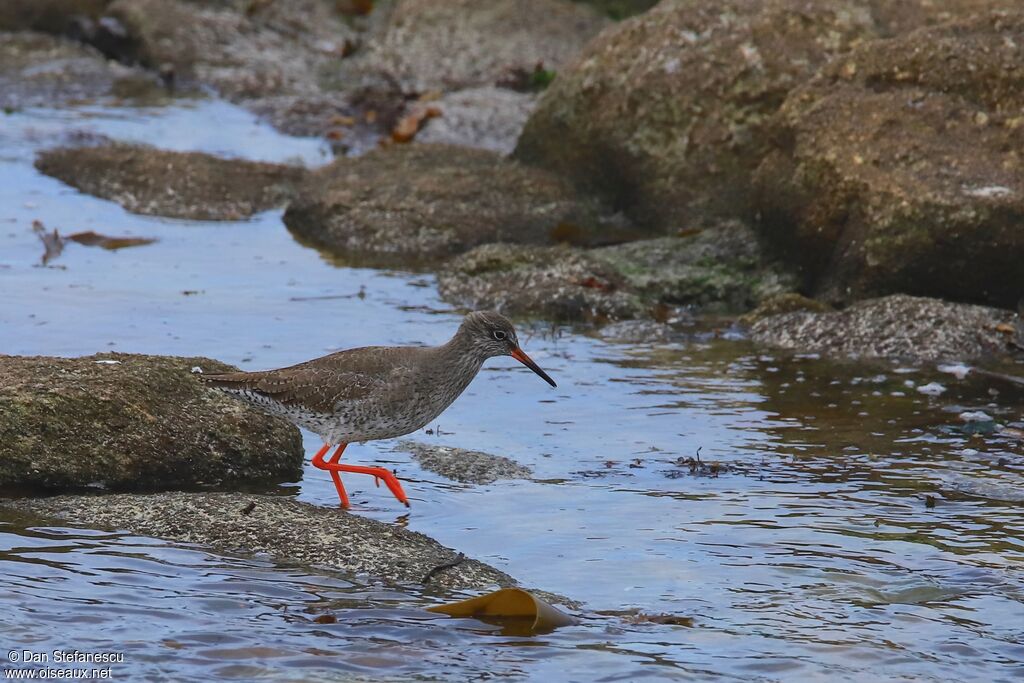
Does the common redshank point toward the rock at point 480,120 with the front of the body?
no

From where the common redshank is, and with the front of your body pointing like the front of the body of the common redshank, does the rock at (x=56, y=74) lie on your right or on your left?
on your left

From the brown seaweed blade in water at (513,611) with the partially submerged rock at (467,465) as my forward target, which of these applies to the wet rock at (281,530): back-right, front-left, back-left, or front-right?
front-left

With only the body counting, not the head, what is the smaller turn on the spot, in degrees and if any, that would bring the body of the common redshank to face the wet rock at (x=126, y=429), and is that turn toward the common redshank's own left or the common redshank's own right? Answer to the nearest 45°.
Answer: approximately 180°

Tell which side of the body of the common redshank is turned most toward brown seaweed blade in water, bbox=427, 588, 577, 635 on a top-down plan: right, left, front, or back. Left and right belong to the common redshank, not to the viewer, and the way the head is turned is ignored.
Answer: right

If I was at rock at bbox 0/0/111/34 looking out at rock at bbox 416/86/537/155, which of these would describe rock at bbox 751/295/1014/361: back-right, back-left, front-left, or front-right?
front-right

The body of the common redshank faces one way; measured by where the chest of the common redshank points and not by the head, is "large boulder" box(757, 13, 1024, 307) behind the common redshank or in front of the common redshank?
in front

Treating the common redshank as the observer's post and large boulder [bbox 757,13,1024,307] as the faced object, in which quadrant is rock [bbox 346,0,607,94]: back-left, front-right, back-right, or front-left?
front-left

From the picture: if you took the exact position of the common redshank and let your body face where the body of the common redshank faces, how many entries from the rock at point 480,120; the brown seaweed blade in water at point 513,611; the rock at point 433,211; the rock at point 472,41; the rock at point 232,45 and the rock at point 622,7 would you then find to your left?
5

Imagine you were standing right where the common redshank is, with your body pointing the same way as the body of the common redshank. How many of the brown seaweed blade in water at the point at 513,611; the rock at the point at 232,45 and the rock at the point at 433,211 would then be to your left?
2

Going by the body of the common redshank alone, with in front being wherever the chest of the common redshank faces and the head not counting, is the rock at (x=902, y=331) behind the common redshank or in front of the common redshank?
in front

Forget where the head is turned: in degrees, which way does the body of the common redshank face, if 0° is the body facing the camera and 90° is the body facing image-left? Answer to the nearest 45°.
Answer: approximately 270°

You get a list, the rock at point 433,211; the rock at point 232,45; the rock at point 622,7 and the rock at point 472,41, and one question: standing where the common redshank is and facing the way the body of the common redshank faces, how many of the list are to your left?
4

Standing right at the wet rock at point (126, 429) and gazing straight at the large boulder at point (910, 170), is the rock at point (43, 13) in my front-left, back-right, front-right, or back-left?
front-left

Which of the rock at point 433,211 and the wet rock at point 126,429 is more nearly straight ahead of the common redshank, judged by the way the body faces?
the rock

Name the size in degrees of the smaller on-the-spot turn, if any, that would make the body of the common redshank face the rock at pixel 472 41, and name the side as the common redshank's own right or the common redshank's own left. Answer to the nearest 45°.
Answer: approximately 90° to the common redshank's own left

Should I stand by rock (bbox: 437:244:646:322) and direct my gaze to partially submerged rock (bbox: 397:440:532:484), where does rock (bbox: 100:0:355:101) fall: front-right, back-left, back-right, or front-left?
back-right

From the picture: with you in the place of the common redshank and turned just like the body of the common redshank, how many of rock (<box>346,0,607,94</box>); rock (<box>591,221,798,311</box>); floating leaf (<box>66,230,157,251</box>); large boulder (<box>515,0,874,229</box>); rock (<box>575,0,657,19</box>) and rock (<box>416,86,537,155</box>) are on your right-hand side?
0

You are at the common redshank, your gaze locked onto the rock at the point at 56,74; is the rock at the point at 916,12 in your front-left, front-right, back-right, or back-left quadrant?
front-right
